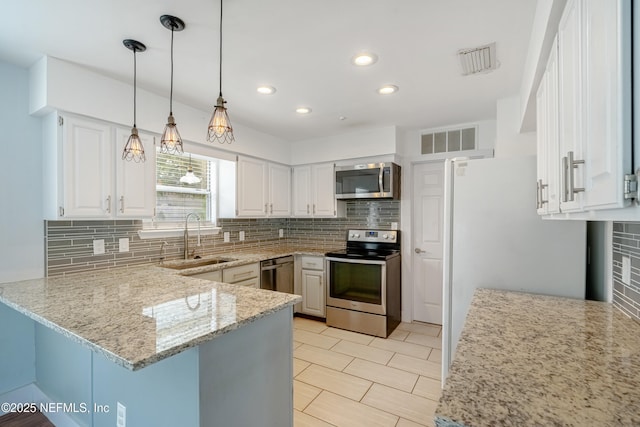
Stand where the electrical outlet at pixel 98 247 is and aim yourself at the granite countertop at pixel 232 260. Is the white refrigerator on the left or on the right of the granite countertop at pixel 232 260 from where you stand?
right

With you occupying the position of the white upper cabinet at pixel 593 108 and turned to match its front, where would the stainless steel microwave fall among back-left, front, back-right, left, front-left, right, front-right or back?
front-right

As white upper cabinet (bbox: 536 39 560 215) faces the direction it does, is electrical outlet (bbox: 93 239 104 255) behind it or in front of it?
in front

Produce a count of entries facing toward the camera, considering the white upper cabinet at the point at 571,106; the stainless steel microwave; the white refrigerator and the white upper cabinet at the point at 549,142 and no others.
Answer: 1

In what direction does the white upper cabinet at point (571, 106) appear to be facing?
to the viewer's left

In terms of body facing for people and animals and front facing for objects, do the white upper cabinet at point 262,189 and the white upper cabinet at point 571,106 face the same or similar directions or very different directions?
very different directions

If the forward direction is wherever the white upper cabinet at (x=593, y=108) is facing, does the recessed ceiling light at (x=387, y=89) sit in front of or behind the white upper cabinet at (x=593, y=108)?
in front

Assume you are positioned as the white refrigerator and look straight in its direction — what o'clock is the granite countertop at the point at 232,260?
The granite countertop is roughly at 12 o'clock from the white refrigerator.

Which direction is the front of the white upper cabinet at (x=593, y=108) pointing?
to the viewer's left

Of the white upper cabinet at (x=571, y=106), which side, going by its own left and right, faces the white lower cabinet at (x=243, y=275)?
front

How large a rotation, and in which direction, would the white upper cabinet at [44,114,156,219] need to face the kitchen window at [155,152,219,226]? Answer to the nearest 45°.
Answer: approximately 90° to its left

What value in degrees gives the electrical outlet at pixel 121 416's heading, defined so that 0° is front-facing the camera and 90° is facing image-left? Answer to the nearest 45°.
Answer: approximately 45°
